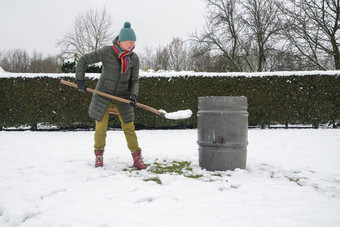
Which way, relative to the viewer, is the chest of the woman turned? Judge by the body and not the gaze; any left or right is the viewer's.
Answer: facing the viewer and to the right of the viewer

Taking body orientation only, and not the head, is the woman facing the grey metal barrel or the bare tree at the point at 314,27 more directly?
the grey metal barrel

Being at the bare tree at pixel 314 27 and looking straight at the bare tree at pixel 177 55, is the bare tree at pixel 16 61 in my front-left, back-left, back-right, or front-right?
front-left

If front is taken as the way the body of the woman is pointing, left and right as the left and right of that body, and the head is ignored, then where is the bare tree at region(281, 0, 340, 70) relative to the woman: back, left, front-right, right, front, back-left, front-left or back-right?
left

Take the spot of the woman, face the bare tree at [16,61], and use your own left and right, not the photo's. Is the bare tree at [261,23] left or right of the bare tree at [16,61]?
right

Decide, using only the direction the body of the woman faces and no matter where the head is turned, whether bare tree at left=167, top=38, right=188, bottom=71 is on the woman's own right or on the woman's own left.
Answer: on the woman's own left

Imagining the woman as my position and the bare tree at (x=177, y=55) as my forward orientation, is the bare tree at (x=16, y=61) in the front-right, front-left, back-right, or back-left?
front-left

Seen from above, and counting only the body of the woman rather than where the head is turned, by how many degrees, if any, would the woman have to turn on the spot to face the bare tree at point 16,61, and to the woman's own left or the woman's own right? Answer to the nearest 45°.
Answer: approximately 135° to the woman's own left

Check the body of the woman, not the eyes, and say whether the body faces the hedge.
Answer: no

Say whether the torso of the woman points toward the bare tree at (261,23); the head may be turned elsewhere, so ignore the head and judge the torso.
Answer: no

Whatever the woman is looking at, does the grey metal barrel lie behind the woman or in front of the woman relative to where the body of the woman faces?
in front

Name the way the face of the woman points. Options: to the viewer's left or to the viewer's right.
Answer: to the viewer's right
